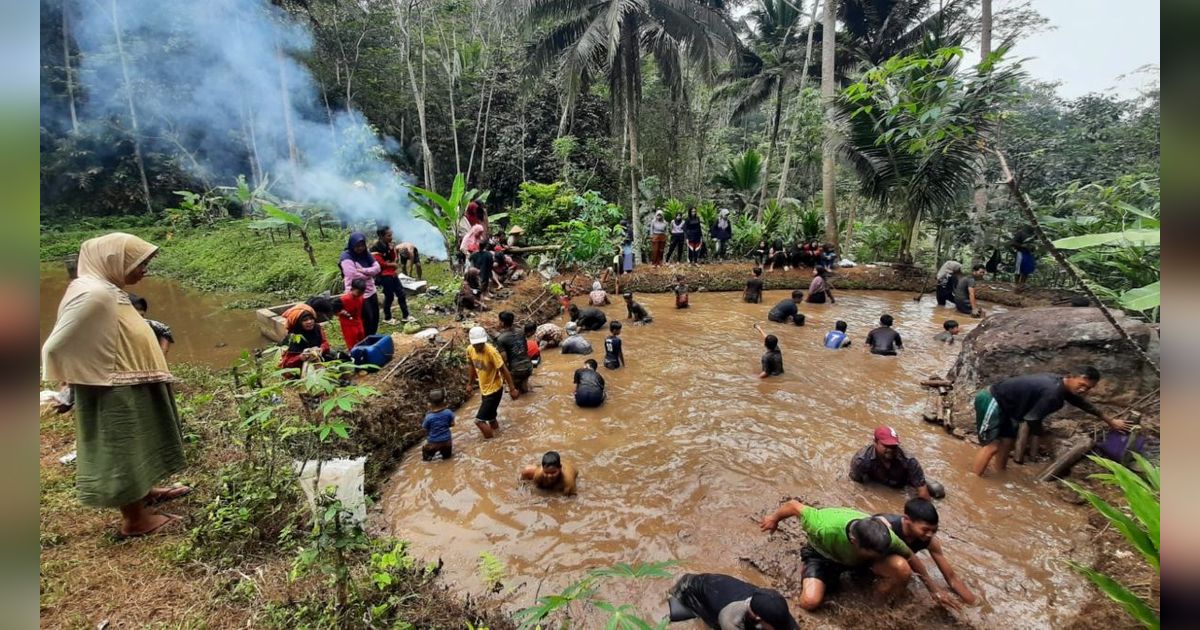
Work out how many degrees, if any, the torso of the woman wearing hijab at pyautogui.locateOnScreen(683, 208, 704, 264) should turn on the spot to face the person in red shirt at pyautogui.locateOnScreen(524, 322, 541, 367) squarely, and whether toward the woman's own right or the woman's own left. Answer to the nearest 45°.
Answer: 0° — they already face them

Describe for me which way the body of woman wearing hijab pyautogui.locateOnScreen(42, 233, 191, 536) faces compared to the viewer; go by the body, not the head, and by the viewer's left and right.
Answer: facing to the right of the viewer

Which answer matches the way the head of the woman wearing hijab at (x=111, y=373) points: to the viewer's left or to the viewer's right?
to the viewer's right

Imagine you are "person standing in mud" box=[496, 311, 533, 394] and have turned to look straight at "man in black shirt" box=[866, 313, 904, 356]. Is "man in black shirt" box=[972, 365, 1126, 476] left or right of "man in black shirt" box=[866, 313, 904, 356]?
right

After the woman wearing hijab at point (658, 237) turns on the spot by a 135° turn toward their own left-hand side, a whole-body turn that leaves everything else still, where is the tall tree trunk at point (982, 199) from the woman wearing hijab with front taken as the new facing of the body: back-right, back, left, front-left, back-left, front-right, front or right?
front-right

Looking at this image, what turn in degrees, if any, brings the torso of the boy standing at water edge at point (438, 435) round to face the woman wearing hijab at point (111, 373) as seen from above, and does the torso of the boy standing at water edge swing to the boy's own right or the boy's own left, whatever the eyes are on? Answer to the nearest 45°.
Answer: approximately 135° to the boy's own left

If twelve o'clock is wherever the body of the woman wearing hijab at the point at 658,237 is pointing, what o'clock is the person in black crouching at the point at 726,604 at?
The person in black crouching is roughly at 12 o'clock from the woman wearing hijab.

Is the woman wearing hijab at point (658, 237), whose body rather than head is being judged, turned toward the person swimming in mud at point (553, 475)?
yes
